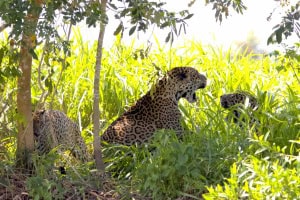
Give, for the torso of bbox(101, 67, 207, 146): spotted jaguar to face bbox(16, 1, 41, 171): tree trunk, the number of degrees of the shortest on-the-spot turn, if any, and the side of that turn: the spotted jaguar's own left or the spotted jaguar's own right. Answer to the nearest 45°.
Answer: approximately 135° to the spotted jaguar's own right

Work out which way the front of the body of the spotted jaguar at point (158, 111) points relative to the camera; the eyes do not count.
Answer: to the viewer's right

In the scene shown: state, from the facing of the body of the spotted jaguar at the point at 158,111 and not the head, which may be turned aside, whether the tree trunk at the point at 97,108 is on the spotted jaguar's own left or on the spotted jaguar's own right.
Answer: on the spotted jaguar's own right
